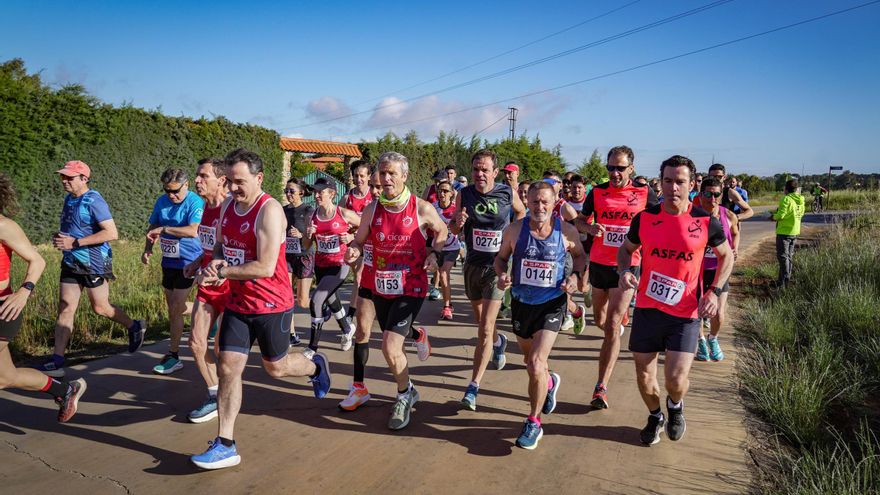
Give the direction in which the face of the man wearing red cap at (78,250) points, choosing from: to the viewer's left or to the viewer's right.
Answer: to the viewer's left

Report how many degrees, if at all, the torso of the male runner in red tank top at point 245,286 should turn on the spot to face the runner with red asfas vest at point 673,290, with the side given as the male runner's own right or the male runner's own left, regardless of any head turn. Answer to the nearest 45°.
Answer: approximately 135° to the male runner's own left

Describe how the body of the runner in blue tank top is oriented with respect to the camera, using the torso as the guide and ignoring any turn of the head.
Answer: toward the camera

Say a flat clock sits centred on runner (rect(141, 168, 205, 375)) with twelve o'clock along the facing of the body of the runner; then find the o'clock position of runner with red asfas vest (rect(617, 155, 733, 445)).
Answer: The runner with red asfas vest is roughly at 9 o'clock from the runner.

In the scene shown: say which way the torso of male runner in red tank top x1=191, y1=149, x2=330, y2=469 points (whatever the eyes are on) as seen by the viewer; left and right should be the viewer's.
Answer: facing the viewer and to the left of the viewer

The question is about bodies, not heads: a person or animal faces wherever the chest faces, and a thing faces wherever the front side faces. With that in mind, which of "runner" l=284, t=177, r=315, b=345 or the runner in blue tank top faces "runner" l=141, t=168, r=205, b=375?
"runner" l=284, t=177, r=315, b=345

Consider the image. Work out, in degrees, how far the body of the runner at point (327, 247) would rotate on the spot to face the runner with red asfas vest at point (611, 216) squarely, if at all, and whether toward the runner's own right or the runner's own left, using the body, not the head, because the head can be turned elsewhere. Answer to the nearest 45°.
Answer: approximately 90° to the runner's own left

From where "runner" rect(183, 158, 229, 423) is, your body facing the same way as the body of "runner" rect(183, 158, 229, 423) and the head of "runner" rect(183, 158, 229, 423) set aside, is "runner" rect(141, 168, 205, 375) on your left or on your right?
on your right

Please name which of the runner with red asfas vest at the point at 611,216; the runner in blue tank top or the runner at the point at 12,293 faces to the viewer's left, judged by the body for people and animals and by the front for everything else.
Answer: the runner

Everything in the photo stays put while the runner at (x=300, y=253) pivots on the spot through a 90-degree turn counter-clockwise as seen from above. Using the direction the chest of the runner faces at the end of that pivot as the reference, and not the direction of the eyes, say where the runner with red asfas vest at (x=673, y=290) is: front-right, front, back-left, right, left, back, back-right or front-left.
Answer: front

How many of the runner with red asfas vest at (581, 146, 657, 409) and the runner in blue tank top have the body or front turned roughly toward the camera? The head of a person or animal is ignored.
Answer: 2

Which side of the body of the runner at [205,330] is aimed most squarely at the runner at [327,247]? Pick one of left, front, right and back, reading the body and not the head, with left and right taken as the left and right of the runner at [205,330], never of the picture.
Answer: back

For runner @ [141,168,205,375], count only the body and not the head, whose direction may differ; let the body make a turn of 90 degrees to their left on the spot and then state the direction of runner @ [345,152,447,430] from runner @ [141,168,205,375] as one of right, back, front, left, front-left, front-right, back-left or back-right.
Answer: front

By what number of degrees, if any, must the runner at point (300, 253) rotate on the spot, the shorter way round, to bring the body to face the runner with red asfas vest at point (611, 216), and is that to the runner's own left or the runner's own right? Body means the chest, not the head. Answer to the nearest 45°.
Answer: approximately 90° to the runner's own left

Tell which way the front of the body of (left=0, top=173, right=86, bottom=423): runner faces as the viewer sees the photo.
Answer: to the viewer's left
